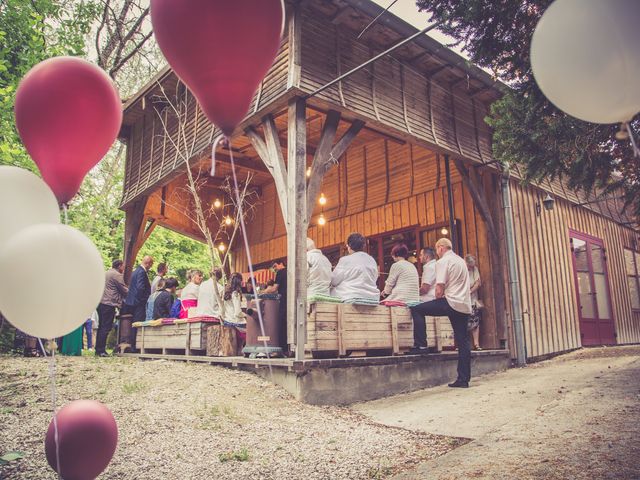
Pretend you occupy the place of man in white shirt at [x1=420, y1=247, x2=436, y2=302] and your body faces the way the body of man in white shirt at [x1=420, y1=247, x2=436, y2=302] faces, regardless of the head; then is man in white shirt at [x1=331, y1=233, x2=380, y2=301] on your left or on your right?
on your left

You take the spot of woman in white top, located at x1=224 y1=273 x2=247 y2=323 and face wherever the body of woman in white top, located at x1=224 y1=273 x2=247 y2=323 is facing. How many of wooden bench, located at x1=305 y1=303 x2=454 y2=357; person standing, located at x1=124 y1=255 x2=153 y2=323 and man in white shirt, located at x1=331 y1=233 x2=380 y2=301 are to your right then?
2

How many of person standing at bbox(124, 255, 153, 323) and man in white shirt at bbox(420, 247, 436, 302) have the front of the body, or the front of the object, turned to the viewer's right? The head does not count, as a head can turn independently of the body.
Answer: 1

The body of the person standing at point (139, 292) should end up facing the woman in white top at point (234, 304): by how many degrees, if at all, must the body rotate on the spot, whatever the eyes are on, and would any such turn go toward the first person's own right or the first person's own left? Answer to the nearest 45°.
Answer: approximately 45° to the first person's own right

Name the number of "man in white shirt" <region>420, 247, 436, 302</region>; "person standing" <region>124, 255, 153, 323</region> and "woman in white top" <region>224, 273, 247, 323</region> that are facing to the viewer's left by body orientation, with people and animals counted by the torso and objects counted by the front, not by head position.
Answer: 1

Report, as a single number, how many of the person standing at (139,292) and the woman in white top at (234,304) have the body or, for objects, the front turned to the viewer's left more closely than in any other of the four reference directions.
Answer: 0
